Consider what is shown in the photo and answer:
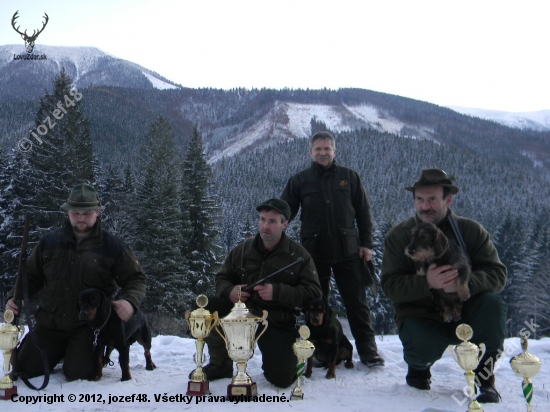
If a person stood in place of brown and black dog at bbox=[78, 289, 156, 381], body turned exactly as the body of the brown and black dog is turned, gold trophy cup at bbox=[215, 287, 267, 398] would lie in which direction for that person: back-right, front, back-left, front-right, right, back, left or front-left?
left

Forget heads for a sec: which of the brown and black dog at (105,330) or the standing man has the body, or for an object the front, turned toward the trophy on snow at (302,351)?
the standing man

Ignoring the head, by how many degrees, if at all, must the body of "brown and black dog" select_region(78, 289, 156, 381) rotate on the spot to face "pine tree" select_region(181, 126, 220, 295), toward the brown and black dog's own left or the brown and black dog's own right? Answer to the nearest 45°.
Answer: approximately 135° to the brown and black dog's own right

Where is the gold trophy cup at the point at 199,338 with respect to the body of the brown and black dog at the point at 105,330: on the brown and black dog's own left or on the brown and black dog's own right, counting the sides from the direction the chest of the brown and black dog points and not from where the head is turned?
on the brown and black dog's own left

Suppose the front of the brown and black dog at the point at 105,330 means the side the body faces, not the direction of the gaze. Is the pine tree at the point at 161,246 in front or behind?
behind

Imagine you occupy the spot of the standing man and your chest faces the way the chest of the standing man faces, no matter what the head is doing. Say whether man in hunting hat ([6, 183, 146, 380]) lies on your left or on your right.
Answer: on your right

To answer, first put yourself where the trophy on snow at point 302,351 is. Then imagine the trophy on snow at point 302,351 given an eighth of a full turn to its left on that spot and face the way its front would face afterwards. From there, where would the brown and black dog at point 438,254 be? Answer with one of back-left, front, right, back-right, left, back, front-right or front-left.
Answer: front-left

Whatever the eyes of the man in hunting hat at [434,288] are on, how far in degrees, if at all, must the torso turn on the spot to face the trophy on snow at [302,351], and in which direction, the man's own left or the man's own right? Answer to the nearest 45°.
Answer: approximately 45° to the man's own right
